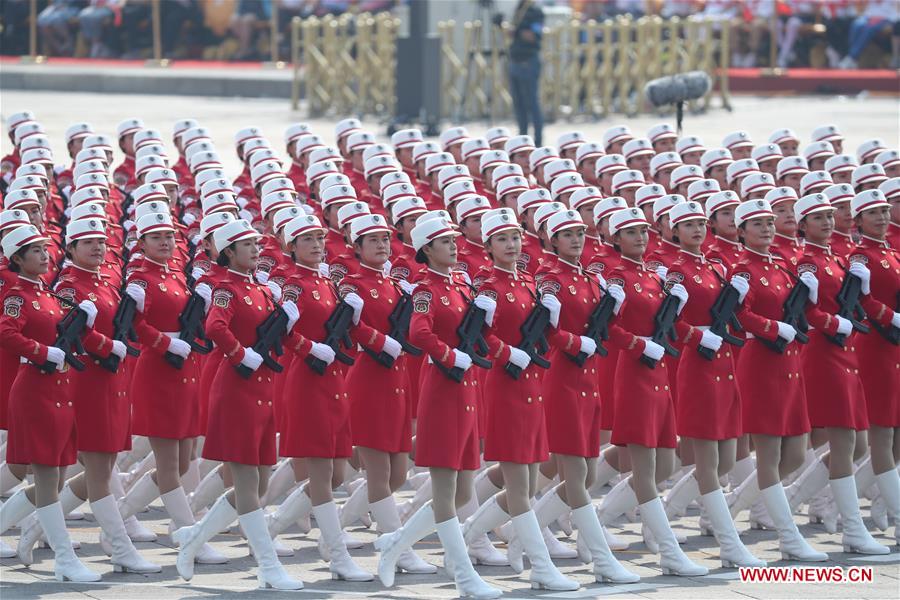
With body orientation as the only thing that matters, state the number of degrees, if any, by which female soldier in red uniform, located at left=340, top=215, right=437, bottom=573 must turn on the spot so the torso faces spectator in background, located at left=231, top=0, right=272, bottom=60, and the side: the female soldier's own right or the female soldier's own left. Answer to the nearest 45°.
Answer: approximately 135° to the female soldier's own left

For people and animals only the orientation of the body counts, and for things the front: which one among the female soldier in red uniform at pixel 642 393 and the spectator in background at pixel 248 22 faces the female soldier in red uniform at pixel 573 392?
the spectator in background

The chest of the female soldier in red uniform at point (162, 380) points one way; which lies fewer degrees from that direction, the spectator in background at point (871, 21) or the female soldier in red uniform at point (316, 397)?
the female soldier in red uniform

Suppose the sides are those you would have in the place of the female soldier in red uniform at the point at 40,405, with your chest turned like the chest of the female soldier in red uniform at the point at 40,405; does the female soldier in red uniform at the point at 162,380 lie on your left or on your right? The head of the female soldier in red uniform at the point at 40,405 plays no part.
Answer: on your left

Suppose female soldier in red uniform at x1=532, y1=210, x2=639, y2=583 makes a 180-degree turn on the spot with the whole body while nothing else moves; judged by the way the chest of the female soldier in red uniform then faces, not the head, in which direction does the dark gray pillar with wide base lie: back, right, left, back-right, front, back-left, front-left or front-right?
front-right
